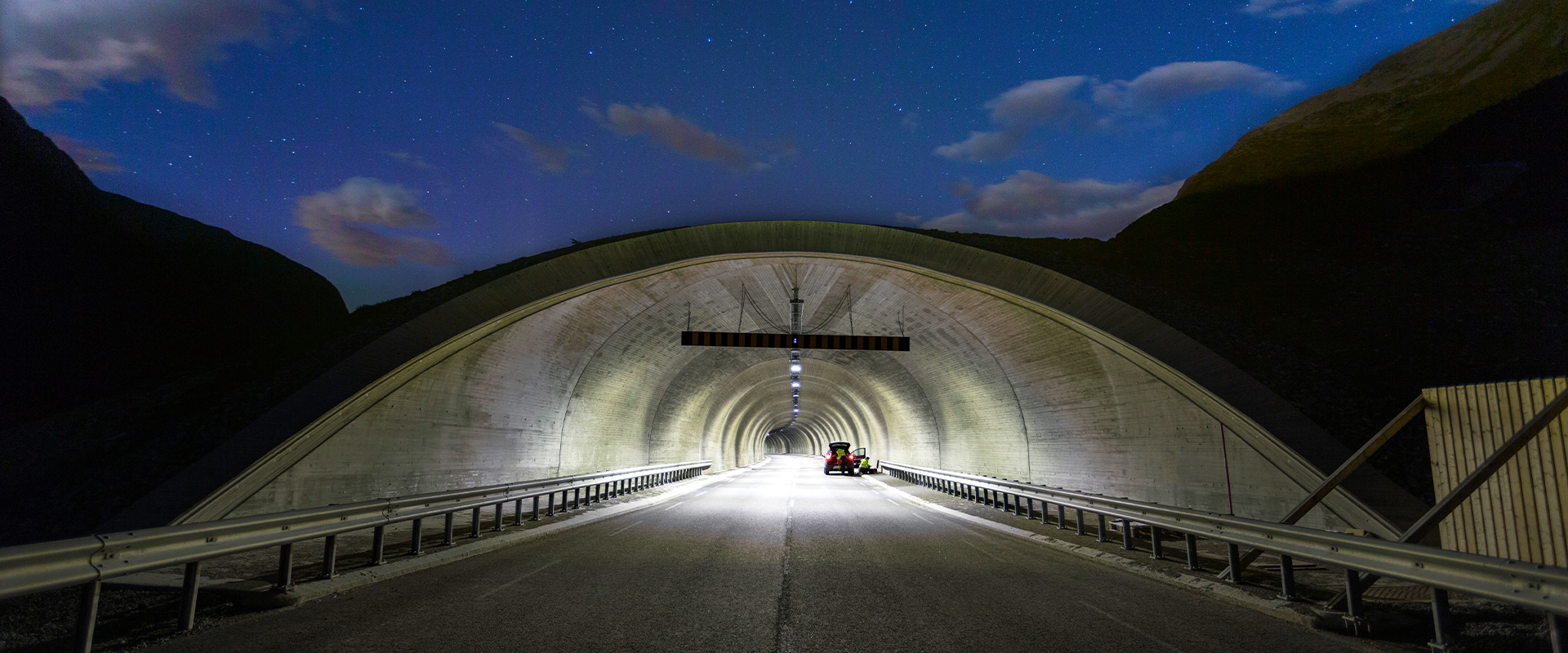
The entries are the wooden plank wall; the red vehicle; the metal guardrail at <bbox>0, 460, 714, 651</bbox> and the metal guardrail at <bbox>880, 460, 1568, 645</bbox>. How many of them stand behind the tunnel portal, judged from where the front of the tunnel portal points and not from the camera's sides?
1

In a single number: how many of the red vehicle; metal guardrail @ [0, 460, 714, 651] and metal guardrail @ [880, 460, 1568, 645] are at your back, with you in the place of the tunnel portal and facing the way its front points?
1

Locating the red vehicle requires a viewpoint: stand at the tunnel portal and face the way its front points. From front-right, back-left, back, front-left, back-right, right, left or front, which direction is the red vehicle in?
back

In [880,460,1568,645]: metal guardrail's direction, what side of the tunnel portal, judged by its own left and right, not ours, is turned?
front

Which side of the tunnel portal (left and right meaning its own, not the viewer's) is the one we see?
front

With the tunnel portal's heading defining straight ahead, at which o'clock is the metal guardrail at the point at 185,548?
The metal guardrail is roughly at 1 o'clock from the tunnel portal.

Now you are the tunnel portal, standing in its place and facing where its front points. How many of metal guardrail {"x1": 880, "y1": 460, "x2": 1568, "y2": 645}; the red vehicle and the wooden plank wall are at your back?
1

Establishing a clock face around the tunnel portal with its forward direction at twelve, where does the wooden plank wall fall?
The wooden plank wall is roughly at 11 o'clock from the tunnel portal.
